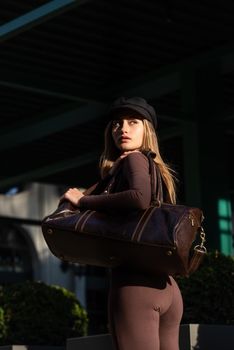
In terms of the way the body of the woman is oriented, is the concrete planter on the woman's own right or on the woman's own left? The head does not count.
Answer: on the woman's own right

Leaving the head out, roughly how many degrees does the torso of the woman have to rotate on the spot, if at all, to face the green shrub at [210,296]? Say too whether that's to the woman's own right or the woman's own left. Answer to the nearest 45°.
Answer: approximately 45° to the woman's own right

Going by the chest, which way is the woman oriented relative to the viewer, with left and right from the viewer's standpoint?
facing away from the viewer and to the left of the viewer

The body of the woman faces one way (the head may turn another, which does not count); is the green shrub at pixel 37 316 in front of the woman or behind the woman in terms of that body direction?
in front
